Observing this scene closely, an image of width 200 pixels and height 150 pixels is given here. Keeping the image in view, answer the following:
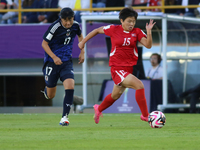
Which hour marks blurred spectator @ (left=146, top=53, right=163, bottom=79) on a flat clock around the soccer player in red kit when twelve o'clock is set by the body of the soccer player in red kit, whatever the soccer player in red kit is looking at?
The blurred spectator is roughly at 8 o'clock from the soccer player in red kit.

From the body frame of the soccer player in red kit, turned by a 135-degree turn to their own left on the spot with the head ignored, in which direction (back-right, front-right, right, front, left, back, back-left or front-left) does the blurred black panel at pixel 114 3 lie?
front

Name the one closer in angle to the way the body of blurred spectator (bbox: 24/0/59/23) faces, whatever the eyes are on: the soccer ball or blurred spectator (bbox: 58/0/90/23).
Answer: the soccer ball

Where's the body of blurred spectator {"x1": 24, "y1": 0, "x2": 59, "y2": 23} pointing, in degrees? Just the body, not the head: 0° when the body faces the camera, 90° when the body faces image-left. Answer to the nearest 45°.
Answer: approximately 0°

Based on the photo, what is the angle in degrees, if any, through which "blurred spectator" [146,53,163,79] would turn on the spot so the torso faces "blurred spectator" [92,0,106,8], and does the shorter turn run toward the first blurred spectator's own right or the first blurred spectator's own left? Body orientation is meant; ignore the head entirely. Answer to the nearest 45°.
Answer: approximately 90° to the first blurred spectator's own right

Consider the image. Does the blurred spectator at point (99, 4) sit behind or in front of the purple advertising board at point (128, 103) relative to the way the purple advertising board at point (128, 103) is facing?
behind

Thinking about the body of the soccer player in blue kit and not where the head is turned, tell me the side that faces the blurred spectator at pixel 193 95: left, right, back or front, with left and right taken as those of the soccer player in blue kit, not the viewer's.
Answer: left

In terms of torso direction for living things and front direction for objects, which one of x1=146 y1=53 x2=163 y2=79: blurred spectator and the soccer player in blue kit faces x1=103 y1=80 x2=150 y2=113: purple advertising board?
the blurred spectator

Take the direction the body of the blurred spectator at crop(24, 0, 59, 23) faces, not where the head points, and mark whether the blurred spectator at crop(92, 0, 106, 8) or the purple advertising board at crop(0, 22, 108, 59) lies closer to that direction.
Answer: the purple advertising board

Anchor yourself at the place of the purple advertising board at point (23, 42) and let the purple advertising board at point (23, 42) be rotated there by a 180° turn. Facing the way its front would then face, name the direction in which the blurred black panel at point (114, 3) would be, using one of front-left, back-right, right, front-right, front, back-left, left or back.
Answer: right
